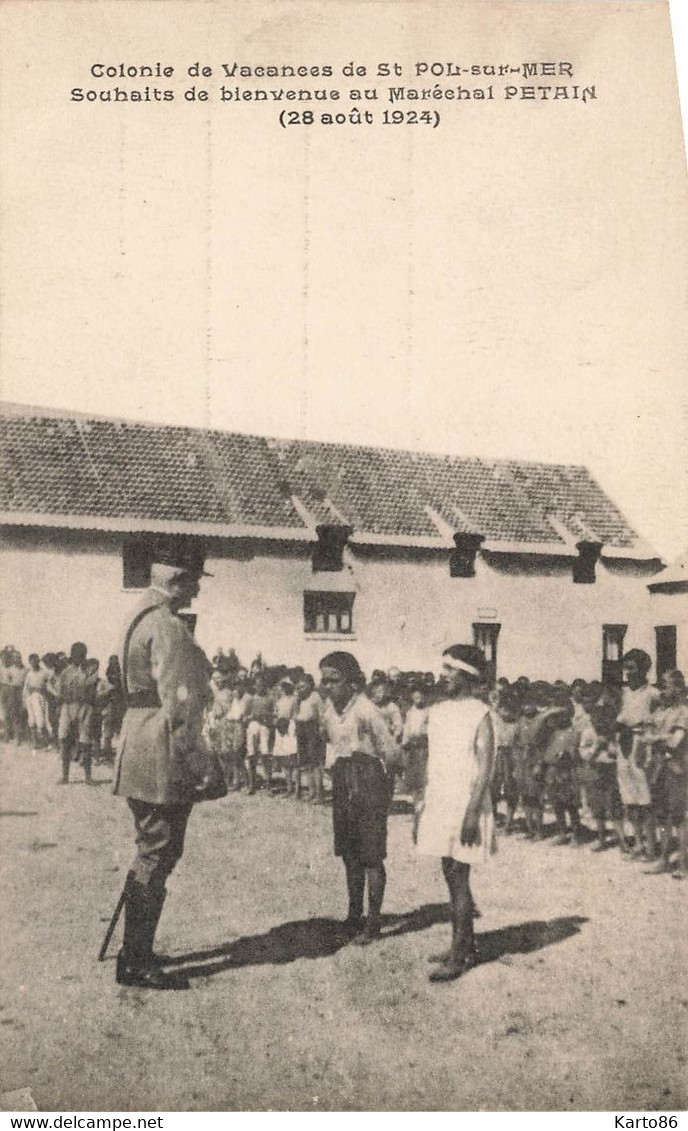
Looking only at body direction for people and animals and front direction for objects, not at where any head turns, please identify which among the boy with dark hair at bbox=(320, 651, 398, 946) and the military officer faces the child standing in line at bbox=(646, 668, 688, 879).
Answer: the military officer

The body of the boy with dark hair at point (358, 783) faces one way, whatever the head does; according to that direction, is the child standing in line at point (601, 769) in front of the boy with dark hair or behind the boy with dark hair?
behind

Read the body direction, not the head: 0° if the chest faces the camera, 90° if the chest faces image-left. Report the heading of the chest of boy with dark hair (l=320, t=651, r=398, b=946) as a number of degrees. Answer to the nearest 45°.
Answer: approximately 45°

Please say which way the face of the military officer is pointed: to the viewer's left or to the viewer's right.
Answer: to the viewer's right

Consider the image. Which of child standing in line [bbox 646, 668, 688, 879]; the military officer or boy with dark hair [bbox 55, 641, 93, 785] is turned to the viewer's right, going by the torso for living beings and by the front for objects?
the military officer

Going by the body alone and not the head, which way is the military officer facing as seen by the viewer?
to the viewer's right

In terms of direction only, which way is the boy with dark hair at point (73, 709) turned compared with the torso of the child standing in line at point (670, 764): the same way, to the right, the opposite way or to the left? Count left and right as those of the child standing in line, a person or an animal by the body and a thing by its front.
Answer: to the left

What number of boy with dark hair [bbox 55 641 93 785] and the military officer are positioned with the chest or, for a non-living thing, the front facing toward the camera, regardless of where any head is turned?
1

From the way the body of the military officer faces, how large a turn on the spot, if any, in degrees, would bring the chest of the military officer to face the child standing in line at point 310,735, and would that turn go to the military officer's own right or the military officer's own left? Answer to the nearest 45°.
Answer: approximately 45° to the military officer's own left

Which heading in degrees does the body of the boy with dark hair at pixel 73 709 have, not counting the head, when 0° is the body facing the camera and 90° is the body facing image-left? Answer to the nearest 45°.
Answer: approximately 0°
